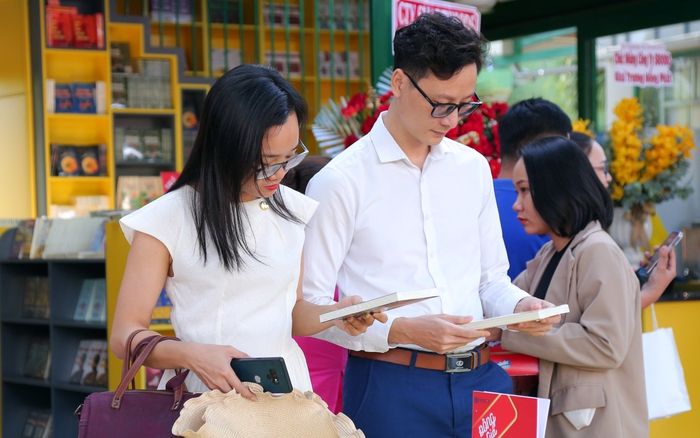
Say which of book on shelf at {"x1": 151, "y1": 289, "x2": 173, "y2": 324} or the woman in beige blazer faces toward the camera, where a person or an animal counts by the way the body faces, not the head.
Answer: the book on shelf

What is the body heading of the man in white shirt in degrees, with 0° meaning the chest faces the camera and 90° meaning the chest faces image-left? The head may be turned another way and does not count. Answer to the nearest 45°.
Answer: approximately 315°

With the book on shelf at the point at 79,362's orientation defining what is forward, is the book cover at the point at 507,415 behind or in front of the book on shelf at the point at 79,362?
in front

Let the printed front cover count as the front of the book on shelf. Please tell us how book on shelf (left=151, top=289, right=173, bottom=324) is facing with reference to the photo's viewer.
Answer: facing the viewer

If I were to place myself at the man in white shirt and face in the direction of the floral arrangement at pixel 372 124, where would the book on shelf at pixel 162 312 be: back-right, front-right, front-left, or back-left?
front-left

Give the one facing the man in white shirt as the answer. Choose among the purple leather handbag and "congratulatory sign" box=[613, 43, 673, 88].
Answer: the congratulatory sign

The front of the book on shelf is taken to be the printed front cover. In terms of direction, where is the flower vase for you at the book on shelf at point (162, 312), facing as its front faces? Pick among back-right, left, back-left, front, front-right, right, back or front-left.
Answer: left

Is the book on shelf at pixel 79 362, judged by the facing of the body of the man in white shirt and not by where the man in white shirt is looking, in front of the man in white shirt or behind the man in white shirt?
behind

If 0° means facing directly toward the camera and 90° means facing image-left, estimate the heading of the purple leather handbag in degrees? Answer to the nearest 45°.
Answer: approximately 0°

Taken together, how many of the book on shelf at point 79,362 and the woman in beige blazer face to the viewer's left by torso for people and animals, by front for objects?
1

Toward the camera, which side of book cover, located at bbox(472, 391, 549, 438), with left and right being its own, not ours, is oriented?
front

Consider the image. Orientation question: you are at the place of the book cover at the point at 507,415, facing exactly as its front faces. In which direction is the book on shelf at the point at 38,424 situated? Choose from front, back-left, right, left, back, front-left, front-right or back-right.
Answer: back-right

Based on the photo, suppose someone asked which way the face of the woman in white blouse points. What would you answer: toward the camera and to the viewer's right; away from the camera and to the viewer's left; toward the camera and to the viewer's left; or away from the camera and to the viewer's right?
toward the camera and to the viewer's right

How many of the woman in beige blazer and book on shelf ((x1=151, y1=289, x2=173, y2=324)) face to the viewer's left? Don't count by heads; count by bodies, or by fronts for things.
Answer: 1

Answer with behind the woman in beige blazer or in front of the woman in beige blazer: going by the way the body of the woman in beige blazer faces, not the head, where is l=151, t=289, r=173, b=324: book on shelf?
in front

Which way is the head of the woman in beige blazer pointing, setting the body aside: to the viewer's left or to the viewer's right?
to the viewer's left

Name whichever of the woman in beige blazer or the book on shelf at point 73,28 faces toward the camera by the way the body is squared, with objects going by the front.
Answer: the book on shelf
